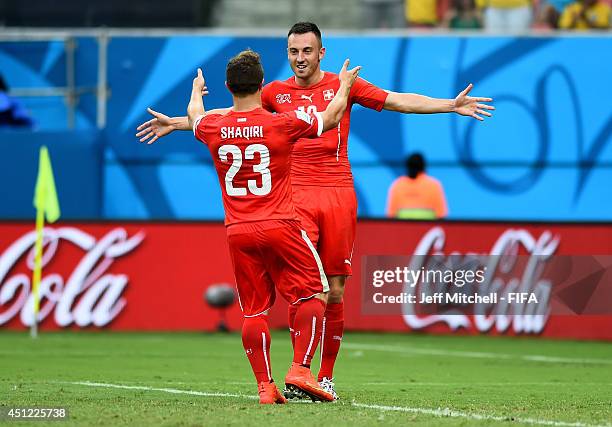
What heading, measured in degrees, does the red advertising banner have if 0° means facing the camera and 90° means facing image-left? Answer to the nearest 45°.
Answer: approximately 0°

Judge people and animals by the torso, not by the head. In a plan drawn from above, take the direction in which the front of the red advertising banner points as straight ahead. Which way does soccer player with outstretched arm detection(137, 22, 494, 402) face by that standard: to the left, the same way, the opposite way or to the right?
the same way

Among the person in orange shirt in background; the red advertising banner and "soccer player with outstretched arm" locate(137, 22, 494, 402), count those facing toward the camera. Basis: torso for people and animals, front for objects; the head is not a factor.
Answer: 2

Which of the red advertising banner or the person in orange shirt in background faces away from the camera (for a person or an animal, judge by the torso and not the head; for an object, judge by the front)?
the person in orange shirt in background

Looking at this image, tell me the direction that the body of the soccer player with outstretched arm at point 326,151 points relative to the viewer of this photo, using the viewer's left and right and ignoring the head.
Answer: facing the viewer

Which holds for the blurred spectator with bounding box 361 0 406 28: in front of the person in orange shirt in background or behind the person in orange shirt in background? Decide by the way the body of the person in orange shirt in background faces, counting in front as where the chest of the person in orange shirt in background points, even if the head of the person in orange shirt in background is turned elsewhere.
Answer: in front

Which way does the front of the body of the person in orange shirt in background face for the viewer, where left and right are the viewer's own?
facing away from the viewer

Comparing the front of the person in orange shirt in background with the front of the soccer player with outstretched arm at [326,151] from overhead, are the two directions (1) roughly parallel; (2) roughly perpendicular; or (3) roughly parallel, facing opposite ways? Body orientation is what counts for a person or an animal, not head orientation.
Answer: roughly parallel, facing opposite ways

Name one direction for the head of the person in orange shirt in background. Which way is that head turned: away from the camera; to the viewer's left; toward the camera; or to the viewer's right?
away from the camera

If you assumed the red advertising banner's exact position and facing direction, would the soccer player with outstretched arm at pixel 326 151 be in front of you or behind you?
in front

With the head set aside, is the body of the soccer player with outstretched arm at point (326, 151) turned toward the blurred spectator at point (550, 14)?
no

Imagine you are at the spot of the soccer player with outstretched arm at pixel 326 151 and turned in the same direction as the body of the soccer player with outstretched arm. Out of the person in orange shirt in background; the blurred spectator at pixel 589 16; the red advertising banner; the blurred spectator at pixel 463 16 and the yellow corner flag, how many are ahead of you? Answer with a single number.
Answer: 0

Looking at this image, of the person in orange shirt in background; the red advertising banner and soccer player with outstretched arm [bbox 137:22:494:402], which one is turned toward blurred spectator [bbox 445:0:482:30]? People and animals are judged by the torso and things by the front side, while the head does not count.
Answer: the person in orange shirt in background

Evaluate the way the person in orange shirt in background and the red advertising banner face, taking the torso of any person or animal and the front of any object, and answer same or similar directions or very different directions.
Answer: very different directions

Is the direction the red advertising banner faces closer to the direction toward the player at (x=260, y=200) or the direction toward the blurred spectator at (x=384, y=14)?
the player

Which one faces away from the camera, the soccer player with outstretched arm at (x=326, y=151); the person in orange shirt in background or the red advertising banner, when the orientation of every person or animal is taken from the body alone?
the person in orange shirt in background
